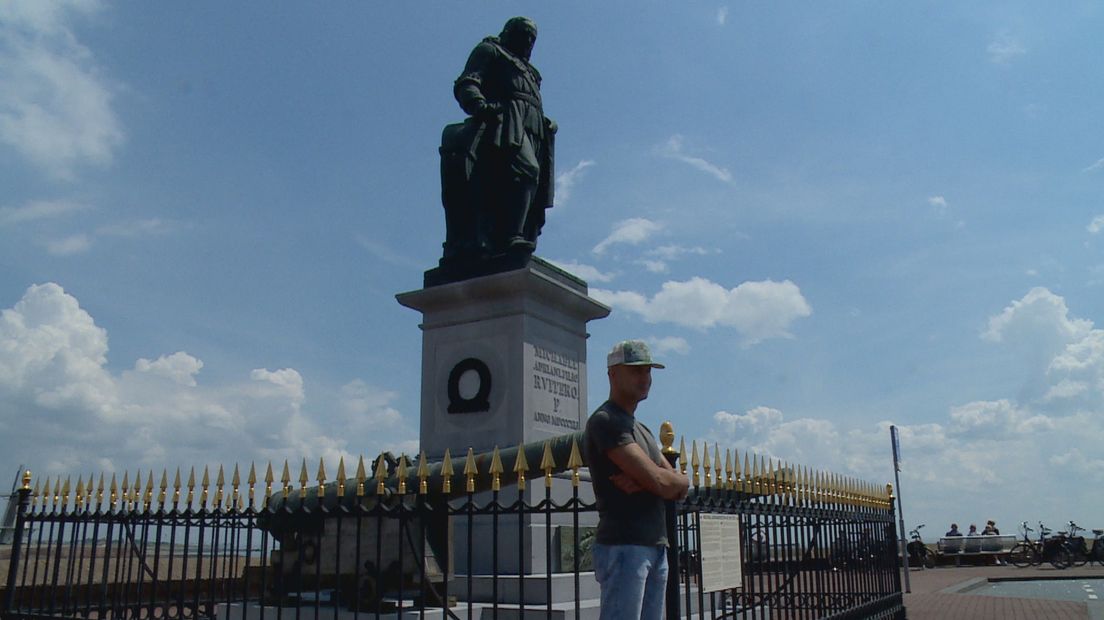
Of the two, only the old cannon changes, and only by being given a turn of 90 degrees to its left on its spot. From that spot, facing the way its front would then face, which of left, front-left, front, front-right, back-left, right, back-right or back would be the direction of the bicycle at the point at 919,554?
front-right

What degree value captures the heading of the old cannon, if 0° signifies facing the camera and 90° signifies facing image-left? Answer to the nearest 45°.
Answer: approximately 270°

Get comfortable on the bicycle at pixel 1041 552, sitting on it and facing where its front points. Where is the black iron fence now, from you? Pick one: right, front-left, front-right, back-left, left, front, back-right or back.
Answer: left

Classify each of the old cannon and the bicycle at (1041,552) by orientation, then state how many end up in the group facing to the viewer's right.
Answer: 1

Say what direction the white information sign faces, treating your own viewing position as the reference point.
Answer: facing the viewer and to the right of the viewer

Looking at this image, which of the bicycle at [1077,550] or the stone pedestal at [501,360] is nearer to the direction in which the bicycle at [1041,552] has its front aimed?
the stone pedestal

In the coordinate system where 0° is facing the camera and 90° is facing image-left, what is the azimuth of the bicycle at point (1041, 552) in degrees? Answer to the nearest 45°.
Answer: approximately 90°

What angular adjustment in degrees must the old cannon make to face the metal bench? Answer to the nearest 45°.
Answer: approximately 45° to its left

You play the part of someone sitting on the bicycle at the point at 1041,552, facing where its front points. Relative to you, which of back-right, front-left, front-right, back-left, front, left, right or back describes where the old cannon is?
left

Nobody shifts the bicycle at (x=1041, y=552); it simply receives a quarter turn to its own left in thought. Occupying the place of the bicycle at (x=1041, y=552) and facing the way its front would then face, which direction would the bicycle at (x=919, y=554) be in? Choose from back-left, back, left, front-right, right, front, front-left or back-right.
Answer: right

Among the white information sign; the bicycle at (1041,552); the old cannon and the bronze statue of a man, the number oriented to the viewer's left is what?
1

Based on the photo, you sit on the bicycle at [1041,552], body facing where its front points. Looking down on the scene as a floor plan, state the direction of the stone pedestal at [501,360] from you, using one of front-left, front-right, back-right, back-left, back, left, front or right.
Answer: left

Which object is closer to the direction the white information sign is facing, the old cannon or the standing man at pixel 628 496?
the standing man

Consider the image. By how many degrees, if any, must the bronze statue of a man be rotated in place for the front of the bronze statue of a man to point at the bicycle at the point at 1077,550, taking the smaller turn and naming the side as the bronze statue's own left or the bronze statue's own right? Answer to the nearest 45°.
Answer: approximately 90° to the bronze statue's own left
